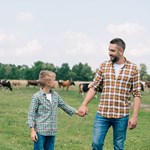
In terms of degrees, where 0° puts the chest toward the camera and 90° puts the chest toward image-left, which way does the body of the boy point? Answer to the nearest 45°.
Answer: approximately 315°

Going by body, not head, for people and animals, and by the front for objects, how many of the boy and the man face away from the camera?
0

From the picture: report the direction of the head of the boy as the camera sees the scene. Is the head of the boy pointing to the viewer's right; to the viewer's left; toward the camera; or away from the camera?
to the viewer's right

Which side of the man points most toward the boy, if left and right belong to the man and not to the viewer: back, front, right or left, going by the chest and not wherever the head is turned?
right

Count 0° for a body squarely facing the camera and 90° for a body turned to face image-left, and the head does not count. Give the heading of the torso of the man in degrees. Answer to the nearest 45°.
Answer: approximately 0°

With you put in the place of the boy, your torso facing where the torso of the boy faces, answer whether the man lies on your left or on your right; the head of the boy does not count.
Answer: on your left
